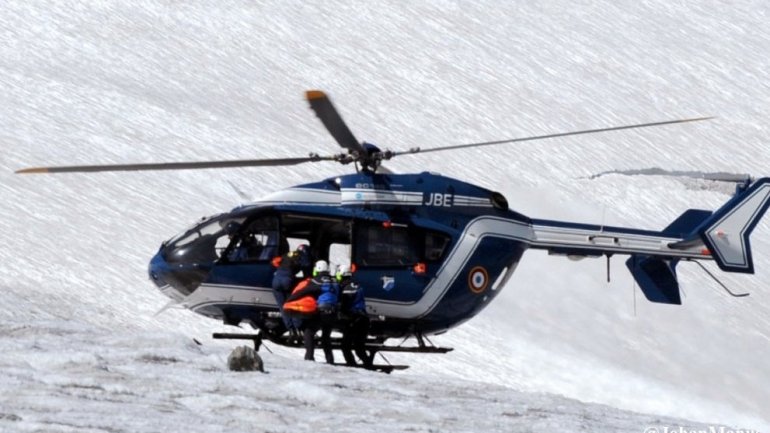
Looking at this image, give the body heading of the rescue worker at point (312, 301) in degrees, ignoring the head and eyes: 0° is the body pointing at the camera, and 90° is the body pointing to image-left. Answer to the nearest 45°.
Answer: approximately 135°

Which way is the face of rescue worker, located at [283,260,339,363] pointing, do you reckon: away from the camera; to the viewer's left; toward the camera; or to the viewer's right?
away from the camera

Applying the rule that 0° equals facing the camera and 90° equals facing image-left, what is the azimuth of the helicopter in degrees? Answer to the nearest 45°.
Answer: approximately 90°

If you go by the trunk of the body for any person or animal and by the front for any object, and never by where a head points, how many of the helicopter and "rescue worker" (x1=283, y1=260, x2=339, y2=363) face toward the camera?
0

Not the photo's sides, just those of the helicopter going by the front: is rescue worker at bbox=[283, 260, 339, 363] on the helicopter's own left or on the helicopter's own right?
on the helicopter's own left
